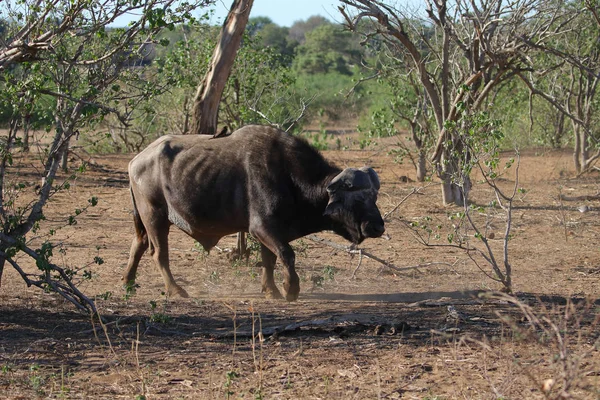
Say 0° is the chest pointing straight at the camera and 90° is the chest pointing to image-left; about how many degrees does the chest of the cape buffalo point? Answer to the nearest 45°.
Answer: approximately 270°
